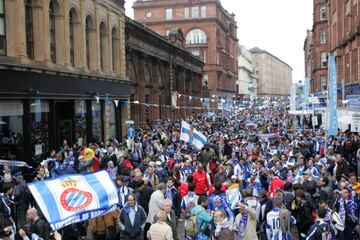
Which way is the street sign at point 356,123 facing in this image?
toward the camera

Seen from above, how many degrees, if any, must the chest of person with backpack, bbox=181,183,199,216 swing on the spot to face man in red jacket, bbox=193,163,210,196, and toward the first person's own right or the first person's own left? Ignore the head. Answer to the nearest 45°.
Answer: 0° — they already face them

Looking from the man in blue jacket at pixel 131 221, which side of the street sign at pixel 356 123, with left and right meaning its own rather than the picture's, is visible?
front

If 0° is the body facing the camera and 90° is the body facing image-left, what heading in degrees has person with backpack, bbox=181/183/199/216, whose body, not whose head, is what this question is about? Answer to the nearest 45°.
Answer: approximately 180°

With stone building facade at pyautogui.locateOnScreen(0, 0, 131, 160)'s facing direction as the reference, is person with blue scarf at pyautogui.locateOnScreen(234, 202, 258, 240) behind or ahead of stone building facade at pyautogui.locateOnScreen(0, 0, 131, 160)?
ahead

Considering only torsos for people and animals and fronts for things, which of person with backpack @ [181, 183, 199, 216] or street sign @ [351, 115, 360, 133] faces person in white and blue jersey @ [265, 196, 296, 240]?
the street sign

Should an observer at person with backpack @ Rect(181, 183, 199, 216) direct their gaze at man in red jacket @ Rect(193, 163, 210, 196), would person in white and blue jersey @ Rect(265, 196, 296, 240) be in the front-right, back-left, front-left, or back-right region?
back-right

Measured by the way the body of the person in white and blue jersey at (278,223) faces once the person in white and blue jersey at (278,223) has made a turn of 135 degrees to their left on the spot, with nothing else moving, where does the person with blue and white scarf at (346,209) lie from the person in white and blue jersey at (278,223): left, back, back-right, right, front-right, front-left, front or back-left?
back

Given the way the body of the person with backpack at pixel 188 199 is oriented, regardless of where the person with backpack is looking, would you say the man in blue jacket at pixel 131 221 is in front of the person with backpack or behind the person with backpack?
behind

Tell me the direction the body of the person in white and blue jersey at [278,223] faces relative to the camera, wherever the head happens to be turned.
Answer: away from the camera
